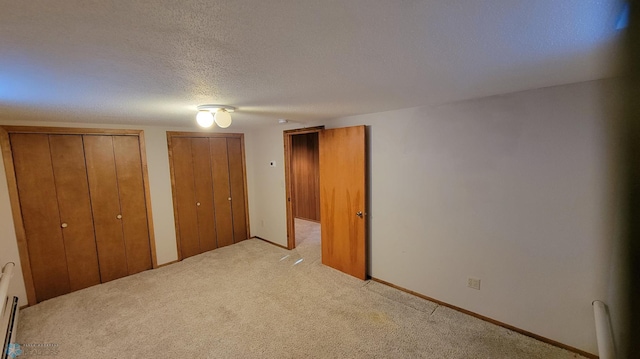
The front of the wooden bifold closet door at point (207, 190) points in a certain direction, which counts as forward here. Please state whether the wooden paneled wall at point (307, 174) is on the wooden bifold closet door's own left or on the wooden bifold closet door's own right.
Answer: on the wooden bifold closet door's own left

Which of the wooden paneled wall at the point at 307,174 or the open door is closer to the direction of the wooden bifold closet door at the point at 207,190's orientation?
the open door

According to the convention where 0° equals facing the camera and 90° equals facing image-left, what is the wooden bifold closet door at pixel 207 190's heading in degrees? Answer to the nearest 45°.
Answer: approximately 315°

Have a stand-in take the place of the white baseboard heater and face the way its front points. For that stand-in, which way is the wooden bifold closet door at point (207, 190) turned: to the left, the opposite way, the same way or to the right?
to the right

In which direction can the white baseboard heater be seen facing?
to the viewer's right
